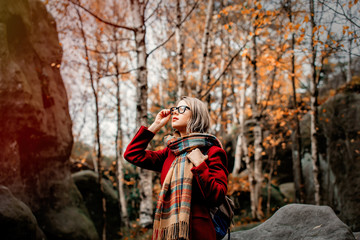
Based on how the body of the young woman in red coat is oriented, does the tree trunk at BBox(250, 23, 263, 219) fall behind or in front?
behind

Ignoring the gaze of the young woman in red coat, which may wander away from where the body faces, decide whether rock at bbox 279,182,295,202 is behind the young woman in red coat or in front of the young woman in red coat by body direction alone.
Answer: behind

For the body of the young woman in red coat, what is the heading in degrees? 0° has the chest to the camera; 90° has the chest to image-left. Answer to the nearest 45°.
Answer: approximately 45°

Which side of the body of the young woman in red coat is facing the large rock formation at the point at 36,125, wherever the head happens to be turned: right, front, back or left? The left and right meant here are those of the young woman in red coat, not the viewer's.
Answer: right

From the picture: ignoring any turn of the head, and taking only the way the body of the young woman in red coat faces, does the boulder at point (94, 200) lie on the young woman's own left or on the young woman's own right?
on the young woman's own right
